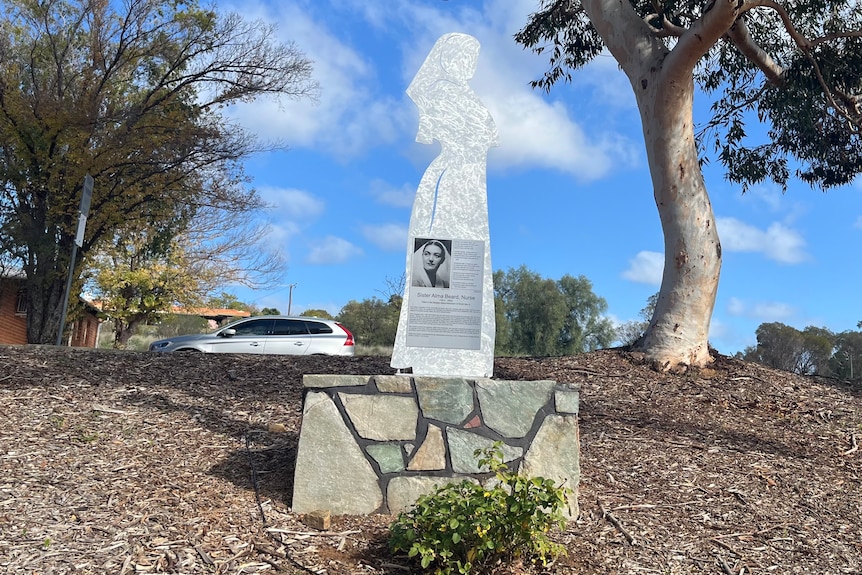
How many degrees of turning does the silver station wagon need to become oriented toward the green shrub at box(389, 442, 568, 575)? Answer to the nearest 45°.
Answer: approximately 90° to its left

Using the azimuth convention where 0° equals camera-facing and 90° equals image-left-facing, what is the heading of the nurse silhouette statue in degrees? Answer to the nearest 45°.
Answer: approximately 0°

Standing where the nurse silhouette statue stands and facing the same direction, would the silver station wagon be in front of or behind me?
behind

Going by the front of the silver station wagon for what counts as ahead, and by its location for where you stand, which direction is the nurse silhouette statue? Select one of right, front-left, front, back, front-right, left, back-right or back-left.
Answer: left

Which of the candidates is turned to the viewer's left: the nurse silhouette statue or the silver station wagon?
the silver station wagon

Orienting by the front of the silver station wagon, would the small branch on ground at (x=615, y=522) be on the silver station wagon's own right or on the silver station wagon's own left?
on the silver station wagon's own left

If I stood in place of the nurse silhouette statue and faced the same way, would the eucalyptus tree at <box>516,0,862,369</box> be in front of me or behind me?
behind

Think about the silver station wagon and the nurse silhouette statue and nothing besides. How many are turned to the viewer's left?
1

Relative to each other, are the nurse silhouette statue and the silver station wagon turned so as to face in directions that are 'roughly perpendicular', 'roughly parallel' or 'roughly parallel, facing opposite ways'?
roughly perpendicular

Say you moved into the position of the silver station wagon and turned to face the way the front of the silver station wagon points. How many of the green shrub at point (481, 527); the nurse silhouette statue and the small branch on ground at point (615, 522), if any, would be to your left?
3

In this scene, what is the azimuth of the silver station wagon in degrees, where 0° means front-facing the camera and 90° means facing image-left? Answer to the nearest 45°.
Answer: approximately 90°

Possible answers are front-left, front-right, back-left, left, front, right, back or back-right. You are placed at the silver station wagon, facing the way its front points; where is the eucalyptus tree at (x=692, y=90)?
back-left
